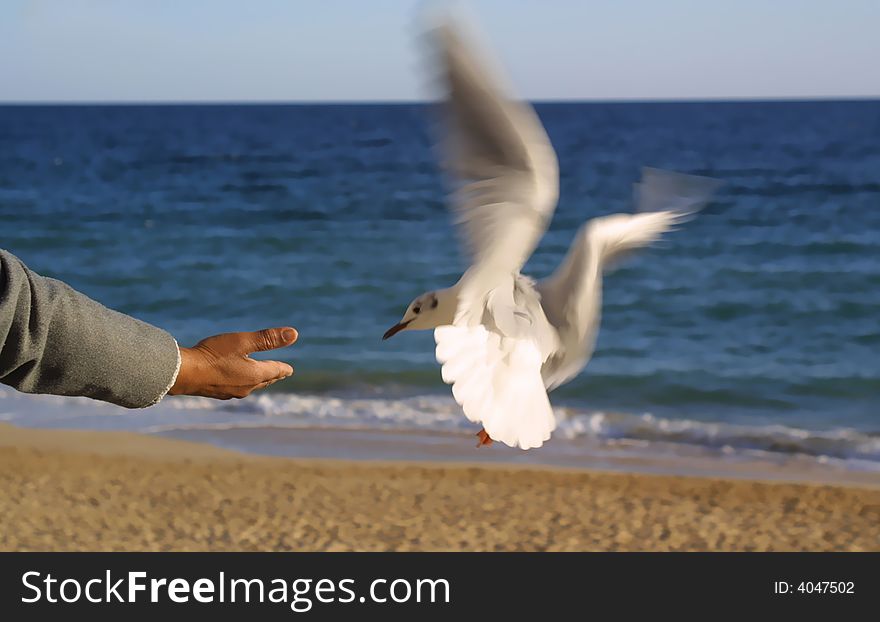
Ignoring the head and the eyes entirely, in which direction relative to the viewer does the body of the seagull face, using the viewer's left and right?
facing away from the viewer and to the left of the viewer
